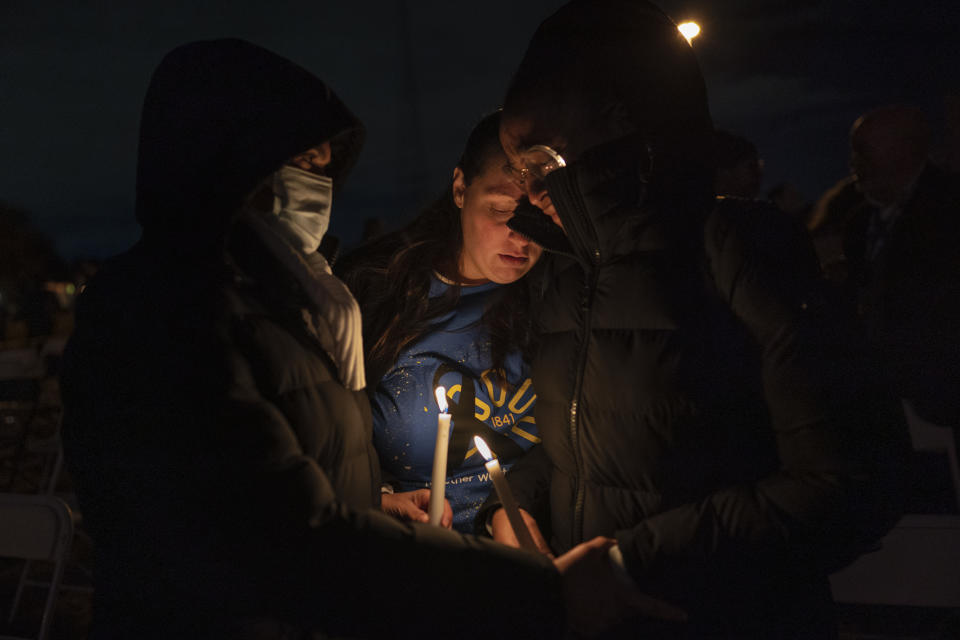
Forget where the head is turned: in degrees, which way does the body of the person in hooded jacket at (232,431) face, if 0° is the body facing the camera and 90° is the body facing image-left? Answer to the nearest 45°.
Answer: approximately 270°

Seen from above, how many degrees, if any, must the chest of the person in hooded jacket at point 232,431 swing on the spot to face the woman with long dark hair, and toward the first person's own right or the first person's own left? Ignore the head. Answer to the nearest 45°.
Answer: approximately 45° to the first person's own left

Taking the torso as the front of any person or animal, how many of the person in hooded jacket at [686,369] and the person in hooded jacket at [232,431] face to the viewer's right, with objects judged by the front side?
1

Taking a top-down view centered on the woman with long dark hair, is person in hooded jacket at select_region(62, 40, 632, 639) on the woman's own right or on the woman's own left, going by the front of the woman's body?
on the woman's own right

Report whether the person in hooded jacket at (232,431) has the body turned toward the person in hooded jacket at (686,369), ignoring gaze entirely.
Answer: yes

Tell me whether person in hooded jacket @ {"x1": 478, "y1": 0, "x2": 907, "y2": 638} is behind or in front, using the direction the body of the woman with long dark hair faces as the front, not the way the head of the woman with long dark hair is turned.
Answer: in front

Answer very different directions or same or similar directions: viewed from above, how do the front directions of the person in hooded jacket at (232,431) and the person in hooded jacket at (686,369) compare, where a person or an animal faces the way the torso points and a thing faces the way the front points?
very different directions

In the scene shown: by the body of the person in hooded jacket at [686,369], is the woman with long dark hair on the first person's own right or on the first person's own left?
on the first person's own right

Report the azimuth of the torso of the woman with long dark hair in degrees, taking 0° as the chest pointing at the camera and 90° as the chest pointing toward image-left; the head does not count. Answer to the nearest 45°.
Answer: approximately 315°
